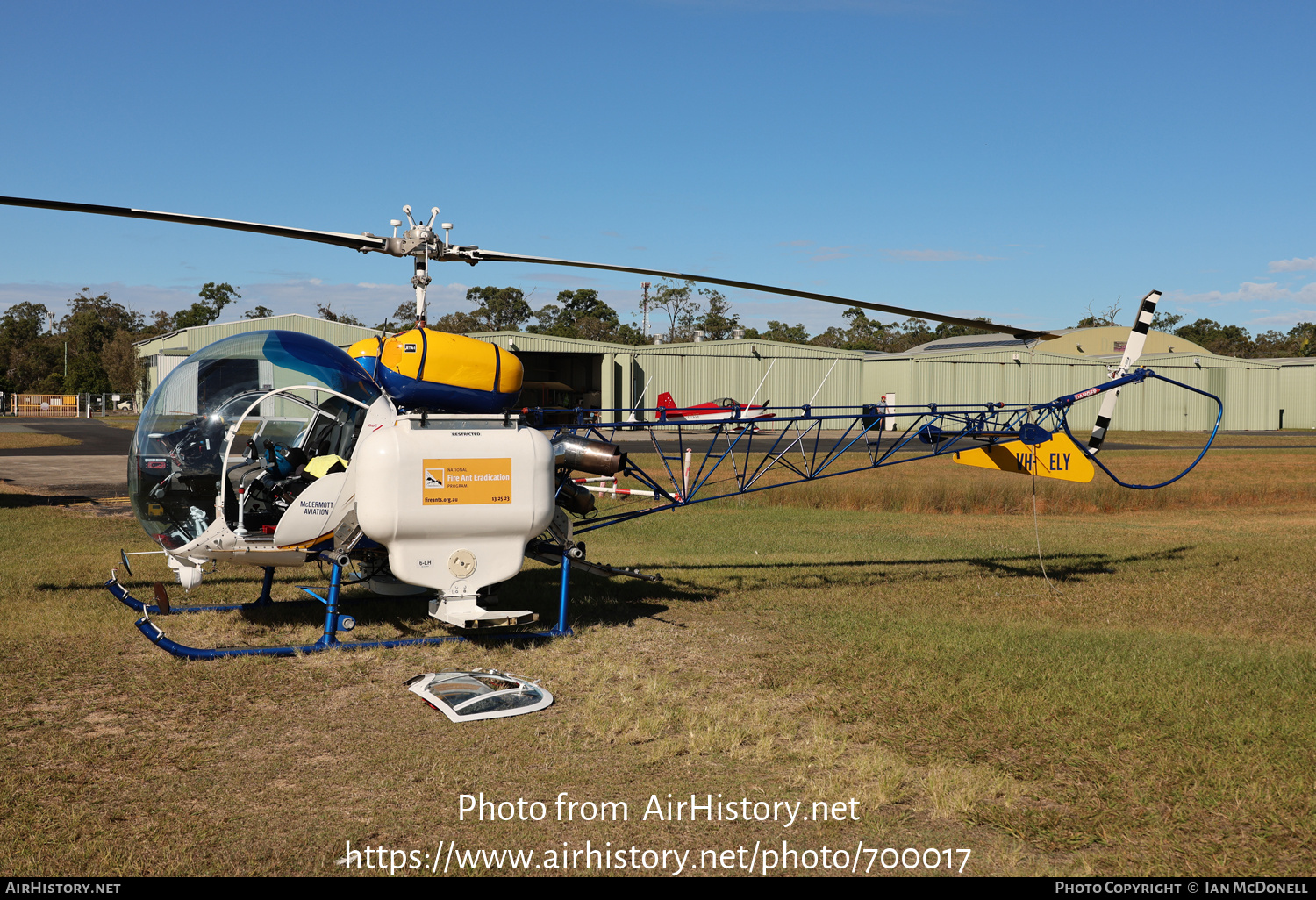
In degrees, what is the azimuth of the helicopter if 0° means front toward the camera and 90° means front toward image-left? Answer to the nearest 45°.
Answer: approximately 90°
